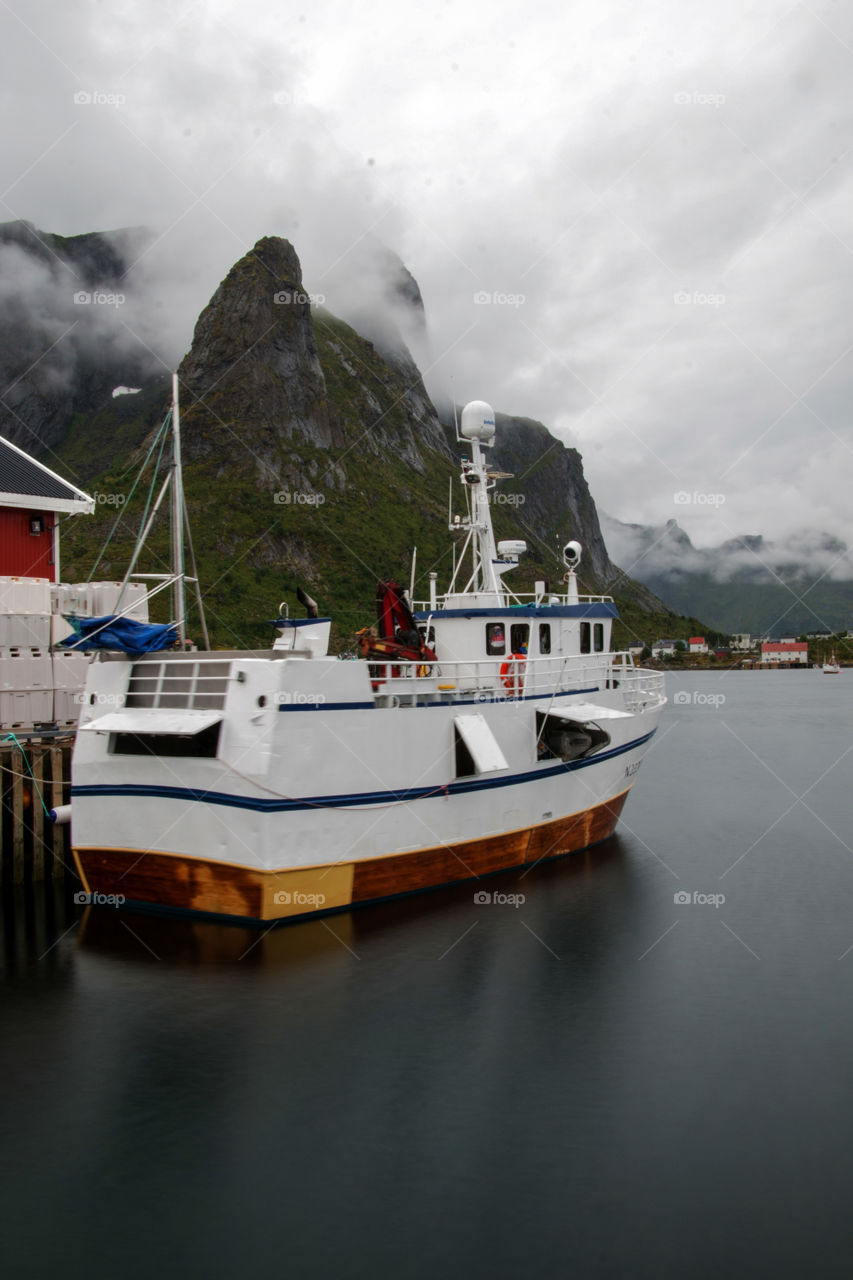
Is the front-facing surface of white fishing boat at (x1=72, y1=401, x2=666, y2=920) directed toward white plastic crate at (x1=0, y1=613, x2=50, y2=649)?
no

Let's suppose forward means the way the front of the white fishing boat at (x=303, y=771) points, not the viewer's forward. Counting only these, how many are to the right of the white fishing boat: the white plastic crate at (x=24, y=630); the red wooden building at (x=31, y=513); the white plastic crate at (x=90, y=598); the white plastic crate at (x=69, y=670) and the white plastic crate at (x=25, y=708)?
0

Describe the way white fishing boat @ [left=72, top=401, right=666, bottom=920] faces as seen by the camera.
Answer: facing away from the viewer and to the right of the viewer

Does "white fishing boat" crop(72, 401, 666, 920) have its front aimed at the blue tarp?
no

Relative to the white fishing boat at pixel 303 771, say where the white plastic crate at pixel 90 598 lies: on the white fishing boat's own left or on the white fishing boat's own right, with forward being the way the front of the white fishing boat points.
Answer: on the white fishing boat's own left

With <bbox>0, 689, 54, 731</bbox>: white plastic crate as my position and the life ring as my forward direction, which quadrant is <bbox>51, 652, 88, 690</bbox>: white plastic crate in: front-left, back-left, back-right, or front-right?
front-left

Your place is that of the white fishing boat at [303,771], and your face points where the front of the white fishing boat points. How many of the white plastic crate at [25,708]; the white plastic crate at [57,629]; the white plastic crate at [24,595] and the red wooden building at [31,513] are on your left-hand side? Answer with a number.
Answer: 4

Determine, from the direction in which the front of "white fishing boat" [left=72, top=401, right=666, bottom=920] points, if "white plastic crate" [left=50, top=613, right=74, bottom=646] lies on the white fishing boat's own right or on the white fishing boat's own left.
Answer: on the white fishing boat's own left

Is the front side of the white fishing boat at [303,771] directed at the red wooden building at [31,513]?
no

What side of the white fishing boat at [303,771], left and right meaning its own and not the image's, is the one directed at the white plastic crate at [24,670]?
back
